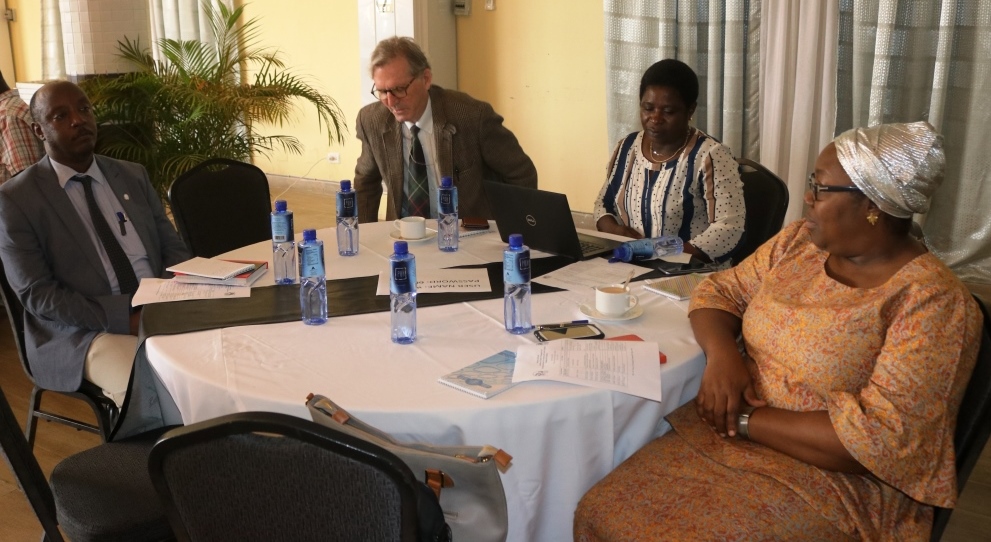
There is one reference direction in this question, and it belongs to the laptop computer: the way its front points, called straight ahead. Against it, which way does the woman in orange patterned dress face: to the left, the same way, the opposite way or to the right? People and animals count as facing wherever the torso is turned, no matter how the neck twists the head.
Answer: the opposite way

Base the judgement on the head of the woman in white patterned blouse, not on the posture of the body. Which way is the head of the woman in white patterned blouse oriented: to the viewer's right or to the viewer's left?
to the viewer's left

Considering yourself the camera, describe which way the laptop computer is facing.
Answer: facing away from the viewer and to the right of the viewer

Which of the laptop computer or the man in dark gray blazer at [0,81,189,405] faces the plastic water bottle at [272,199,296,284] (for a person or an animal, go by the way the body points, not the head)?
the man in dark gray blazer

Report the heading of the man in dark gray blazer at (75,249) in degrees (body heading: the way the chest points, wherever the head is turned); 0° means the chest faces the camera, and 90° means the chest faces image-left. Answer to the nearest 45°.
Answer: approximately 315°

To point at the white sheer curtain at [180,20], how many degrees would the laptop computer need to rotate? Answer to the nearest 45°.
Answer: approximately 90° to its left

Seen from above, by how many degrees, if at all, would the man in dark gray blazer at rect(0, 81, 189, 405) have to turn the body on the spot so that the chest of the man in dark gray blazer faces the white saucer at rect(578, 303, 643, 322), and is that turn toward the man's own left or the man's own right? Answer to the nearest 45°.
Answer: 0° — they already face it

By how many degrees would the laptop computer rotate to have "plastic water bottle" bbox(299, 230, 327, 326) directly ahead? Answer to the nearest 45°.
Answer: approximately 180°

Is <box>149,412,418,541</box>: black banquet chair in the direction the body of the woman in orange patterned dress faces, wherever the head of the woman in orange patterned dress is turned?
yes

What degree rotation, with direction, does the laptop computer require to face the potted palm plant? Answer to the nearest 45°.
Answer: approximately 90° to its left

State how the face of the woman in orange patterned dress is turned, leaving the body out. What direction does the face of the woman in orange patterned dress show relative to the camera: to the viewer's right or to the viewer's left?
to the viewer's left

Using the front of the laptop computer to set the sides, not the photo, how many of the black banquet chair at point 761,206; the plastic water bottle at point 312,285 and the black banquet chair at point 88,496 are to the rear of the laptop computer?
2

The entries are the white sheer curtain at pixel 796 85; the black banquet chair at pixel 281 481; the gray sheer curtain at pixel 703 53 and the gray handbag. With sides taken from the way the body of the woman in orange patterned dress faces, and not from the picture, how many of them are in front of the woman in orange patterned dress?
2
